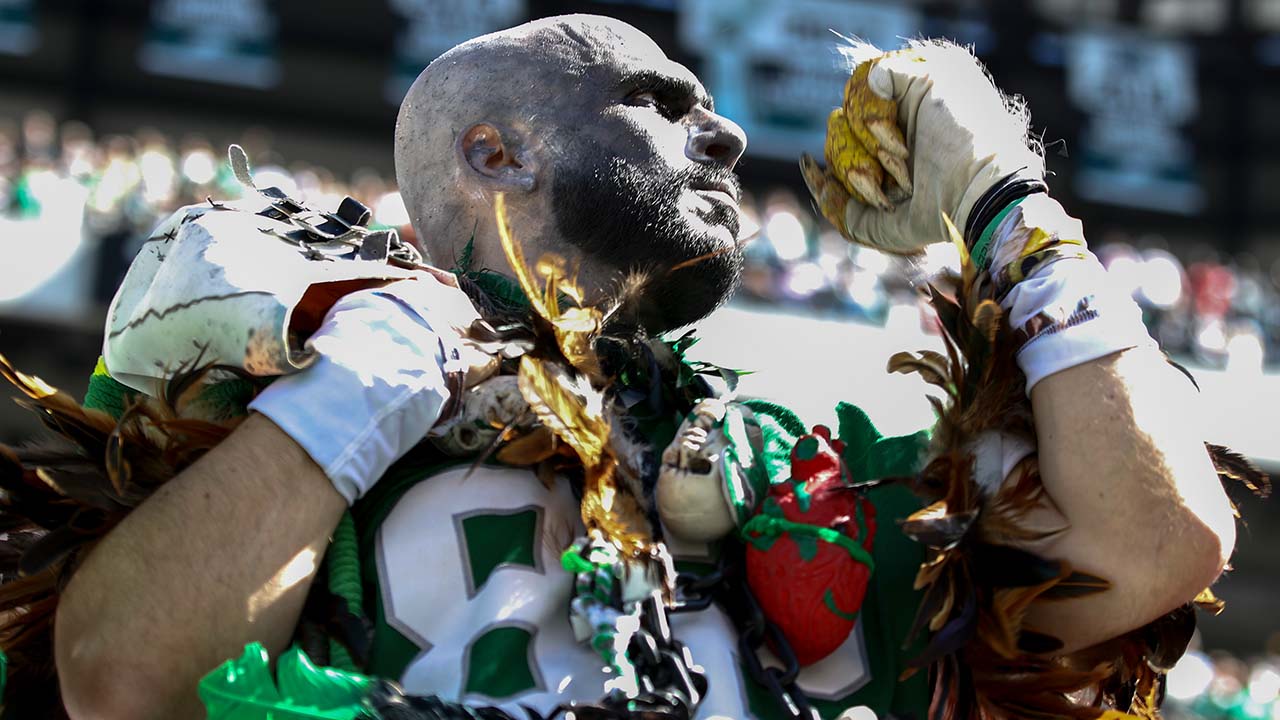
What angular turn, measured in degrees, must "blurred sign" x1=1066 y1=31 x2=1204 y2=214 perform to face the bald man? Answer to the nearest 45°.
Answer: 0° — it already faces them

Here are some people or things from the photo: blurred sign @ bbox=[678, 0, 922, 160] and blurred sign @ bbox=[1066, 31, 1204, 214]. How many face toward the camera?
2

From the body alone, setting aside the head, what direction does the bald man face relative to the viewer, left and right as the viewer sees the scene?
facing the viewer and to the right of the viewer

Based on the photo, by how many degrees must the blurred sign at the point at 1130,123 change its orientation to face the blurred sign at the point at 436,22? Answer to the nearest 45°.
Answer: approximately 45° to its right

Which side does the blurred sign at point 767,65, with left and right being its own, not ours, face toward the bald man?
front

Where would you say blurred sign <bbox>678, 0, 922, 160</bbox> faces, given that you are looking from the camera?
facing the viewer

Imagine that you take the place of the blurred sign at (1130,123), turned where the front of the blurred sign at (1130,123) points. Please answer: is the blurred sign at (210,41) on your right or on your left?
on your right

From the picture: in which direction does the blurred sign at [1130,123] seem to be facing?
toward the camera

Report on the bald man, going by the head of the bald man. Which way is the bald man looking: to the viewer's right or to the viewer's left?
to the viewer's right

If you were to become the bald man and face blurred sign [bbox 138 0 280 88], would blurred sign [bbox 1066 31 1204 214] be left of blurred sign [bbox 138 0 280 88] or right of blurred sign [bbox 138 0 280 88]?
right

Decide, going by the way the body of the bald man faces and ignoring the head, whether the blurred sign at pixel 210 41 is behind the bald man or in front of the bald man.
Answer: behind

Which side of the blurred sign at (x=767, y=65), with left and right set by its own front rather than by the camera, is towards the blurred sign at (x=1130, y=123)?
left
